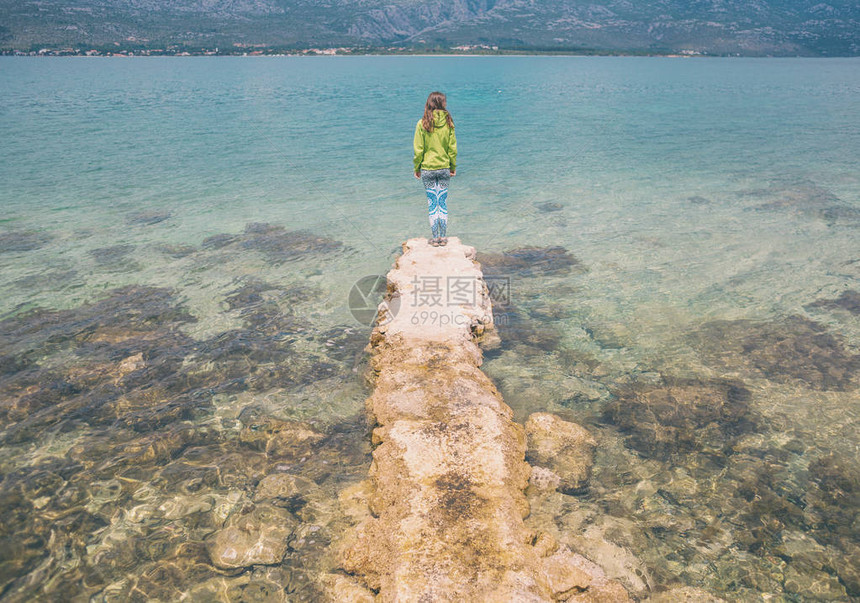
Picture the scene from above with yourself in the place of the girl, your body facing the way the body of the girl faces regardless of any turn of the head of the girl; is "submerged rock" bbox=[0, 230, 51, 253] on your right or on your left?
on your left

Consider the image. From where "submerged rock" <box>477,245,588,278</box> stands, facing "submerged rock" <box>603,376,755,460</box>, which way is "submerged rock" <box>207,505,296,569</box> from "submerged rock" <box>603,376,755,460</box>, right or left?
right

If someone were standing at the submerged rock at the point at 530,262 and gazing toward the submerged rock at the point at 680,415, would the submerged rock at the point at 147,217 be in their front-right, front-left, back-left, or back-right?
back-right

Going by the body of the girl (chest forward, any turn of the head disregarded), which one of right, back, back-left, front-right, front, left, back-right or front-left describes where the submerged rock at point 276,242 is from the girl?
front-left

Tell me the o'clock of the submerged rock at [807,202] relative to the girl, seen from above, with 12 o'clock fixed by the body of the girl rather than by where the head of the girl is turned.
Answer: The submerged rock is roughly at 2 o'clock from the girl.

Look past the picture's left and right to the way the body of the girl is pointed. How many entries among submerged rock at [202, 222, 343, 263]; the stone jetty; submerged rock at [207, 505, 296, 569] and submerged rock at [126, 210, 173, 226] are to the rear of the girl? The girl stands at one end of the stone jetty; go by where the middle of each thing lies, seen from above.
2

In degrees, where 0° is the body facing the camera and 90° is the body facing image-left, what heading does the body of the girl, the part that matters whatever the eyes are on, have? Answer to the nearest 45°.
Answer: approximately 180°

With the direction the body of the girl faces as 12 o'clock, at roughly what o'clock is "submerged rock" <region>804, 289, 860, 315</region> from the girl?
The submerged rock is roughly at 3 o'clock from the girl.

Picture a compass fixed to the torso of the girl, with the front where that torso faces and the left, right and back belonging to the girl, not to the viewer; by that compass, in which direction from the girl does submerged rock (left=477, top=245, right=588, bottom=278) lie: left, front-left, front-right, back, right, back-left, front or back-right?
front-right

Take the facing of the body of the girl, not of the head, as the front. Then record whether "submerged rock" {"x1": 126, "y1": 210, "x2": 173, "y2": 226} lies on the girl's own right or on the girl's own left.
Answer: on the girl's own left

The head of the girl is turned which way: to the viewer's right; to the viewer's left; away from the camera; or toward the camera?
away from the camera
